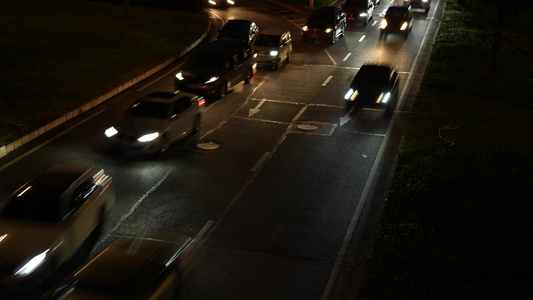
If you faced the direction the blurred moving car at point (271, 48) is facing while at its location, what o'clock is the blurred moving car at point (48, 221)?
the blurred moving car at point (48, 221) is roughly at 11 o'clock from the blurred moving car at point (271, 48).

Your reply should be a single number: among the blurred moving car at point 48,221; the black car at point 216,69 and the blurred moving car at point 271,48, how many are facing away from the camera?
0

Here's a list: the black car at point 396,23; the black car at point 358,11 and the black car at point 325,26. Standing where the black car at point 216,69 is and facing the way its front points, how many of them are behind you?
3

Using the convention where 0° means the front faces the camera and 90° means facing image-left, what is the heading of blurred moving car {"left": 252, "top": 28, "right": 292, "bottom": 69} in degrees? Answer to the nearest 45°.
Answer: approximately 45°

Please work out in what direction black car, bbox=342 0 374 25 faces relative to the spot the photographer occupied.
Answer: facing the viewer and to the left of the viewer

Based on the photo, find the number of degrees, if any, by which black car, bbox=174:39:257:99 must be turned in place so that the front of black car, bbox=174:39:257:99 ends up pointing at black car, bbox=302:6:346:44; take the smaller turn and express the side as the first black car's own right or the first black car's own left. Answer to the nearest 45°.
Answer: approximately 180°

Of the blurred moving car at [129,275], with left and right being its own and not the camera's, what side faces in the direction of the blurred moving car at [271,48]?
back
